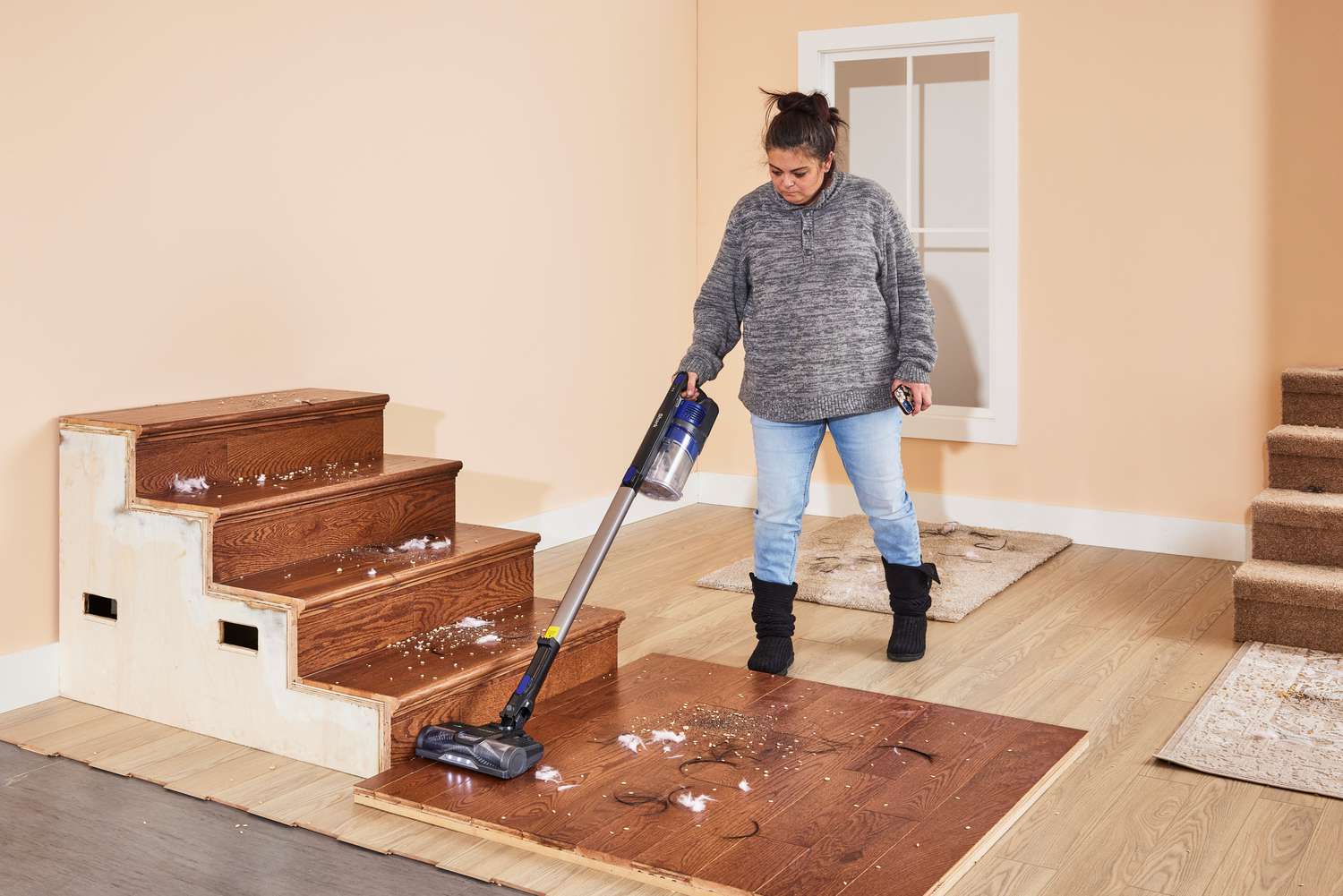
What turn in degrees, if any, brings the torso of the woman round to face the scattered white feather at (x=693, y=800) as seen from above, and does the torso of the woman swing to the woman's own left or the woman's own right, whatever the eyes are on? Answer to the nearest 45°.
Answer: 0° — they already face it

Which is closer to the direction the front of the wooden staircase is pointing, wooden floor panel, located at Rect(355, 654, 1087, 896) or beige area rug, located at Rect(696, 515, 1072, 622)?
the wooden floor panel

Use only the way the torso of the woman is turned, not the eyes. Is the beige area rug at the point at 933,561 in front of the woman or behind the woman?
behind

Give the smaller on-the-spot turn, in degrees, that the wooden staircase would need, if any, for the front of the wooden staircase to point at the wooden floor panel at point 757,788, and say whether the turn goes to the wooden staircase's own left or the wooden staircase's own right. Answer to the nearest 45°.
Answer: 0° — it already faces it

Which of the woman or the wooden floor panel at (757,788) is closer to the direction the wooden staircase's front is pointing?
the wooden floor panel

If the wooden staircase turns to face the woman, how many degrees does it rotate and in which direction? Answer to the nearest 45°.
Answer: approximately 45° to its left

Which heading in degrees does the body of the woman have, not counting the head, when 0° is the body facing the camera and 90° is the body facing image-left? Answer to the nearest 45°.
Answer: approximately 0°

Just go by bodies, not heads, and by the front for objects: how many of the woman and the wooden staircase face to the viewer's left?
0

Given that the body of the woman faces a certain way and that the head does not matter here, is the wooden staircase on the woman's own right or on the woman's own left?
on the woman's own right

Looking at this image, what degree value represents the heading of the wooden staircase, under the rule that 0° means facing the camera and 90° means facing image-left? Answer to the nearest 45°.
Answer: approximately 315°

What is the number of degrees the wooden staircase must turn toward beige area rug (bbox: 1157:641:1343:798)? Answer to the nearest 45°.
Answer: approximately 45° to its left

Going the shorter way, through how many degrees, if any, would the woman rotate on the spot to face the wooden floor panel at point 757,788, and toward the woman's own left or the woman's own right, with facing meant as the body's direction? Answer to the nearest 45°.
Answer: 0° — they already face it
